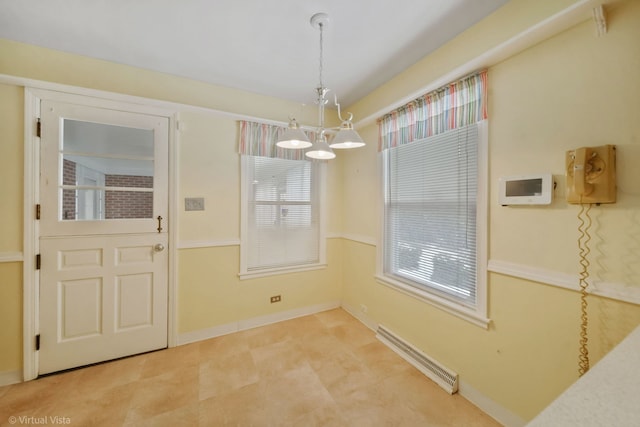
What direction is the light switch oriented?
toward the camera

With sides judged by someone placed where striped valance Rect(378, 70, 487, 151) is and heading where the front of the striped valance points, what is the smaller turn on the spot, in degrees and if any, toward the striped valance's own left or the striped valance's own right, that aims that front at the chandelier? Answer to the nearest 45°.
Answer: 0° — it already faces it

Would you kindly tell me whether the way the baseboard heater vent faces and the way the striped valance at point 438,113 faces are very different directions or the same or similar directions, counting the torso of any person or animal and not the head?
same or similar directions

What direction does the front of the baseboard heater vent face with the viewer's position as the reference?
facing the viewer and to the left of the viewer

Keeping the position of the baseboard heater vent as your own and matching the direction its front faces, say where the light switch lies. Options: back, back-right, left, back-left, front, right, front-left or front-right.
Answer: front-right

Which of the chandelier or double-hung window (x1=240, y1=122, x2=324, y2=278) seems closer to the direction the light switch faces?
the chandelier

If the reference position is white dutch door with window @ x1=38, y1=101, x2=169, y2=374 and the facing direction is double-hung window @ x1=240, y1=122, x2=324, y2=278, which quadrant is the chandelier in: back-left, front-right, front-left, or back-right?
front-right

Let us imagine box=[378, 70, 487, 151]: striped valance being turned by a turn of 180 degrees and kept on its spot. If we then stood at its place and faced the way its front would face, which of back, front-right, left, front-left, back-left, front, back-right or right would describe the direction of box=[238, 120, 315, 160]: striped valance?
back-left

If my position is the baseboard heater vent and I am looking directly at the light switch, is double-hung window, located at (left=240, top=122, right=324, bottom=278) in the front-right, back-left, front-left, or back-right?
front-right

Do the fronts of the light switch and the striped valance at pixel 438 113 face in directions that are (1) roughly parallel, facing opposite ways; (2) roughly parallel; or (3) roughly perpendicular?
roughly perpendicular

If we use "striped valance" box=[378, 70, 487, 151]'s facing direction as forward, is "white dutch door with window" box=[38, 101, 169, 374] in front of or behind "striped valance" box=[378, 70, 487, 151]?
in front

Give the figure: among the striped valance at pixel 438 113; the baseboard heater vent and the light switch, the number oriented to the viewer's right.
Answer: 0

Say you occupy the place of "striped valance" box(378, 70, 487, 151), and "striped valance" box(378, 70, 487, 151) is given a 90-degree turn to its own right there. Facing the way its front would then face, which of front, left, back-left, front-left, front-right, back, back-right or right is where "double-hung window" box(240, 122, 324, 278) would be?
front-left

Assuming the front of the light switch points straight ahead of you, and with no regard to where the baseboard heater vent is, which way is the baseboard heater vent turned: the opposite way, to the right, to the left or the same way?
to the right

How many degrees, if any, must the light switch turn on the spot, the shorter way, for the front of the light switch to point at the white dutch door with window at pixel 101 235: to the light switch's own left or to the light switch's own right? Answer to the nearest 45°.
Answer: approximately 90° to the light switch's own right

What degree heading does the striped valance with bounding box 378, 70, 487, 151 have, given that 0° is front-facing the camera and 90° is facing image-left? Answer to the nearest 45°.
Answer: approximately 45°

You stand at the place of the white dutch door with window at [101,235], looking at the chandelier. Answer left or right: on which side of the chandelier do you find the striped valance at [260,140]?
left
